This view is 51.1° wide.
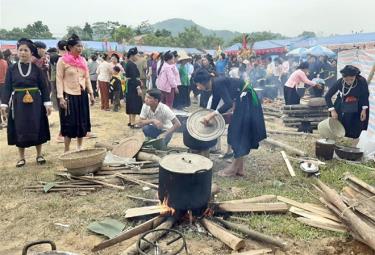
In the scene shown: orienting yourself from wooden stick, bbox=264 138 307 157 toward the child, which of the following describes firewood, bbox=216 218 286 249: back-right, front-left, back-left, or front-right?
back-left

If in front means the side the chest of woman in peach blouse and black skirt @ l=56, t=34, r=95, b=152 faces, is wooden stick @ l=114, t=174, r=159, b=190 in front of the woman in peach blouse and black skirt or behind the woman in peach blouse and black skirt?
in front

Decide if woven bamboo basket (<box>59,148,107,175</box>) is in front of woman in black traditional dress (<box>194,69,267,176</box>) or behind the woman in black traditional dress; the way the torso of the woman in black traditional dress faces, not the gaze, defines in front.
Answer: in front

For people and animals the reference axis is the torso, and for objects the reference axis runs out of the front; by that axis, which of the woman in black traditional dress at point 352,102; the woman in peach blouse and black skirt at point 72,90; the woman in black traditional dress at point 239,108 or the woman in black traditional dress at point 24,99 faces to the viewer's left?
the woman in black traditional dress at point 239,108

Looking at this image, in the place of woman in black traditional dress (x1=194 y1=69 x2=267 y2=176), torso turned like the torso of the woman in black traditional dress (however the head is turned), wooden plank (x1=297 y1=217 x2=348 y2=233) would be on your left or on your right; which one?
on your left

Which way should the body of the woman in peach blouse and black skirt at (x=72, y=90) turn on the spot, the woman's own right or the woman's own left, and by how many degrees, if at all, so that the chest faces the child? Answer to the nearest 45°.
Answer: approximately 135° to the woman's own left

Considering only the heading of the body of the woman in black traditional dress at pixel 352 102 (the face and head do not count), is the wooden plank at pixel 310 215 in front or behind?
in front

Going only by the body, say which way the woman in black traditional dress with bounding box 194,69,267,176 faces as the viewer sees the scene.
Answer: to the viewer's left

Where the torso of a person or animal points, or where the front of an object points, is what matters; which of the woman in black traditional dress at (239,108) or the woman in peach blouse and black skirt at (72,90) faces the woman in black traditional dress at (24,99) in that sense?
the woman in black traditional dress at (239,108)
